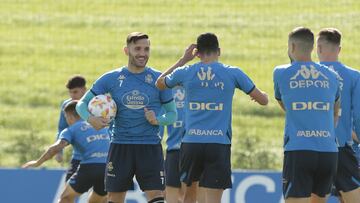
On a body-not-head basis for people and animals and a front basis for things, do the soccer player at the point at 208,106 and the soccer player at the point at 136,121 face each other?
no

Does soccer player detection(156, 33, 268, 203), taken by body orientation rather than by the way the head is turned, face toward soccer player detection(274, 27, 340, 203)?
no

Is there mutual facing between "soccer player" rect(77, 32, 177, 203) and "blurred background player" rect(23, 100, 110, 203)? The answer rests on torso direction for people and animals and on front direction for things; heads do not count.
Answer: no

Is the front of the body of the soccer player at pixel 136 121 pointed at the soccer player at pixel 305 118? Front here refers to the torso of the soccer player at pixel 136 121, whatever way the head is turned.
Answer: no

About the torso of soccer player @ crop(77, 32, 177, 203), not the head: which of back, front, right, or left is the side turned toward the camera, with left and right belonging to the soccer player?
front

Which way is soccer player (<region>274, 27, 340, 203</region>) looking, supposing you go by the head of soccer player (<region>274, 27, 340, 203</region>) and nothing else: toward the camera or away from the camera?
away from the camera

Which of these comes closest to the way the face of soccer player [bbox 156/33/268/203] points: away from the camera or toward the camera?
away from the camera

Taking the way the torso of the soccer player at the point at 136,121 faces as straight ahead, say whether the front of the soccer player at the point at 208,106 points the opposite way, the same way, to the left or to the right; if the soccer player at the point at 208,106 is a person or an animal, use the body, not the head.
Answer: the opposite way

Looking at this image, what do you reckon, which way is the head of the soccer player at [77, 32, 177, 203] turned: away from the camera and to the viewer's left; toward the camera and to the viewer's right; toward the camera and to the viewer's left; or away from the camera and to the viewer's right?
toward the camera and to the viewer's right

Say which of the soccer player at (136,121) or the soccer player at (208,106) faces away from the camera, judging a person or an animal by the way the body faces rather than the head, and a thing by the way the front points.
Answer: the soccer player at (208,106)

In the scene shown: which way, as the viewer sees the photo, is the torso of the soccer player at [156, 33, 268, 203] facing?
away from the camera

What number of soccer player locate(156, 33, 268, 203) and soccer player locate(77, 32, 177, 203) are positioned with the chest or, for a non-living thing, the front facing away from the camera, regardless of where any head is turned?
1

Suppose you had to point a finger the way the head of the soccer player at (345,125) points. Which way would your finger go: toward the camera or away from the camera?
away from the camera

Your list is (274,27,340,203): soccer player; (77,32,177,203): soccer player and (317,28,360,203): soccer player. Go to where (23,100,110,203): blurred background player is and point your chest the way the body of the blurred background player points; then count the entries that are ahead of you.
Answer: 0
